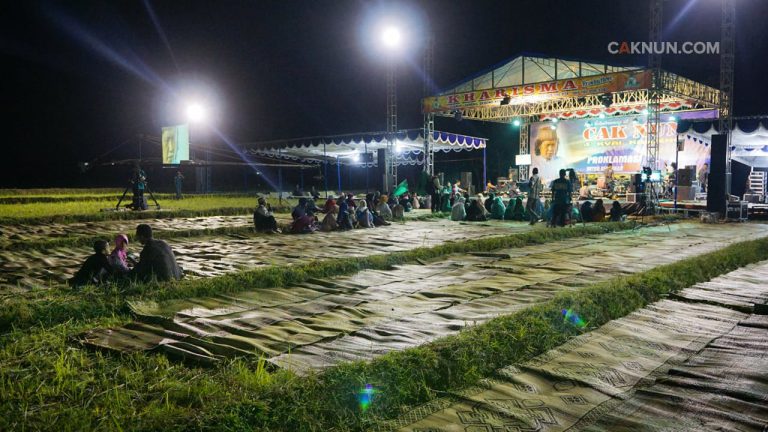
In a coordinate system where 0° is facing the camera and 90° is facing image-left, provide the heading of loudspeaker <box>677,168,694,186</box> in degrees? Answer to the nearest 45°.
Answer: approximately 45°

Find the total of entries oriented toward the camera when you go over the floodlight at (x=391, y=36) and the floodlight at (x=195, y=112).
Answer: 2

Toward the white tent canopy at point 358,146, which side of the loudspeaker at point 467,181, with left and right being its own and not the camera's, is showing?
right

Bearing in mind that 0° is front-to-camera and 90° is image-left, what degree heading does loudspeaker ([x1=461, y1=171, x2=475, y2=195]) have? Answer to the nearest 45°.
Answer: approximately 45°

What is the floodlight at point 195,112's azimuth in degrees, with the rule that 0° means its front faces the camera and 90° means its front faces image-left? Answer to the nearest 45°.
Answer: approximately 0°

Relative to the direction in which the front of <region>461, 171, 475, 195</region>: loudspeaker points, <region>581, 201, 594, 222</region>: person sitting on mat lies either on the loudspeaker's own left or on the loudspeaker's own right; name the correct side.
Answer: on the loudspeaker's own left

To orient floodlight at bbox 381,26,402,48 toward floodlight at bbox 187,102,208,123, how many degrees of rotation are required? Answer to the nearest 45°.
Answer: approximately 135° to its right

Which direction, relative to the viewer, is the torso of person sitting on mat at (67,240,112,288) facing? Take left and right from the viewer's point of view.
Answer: facing to the right of the viewer
